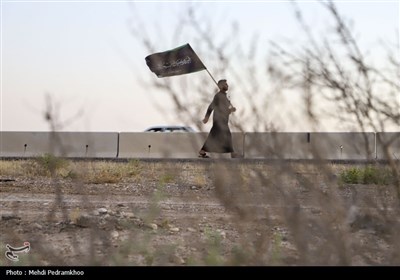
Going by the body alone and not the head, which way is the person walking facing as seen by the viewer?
to the viewer's right

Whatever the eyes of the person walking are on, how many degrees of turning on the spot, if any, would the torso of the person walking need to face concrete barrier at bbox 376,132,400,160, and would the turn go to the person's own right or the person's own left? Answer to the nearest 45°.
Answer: approximately 45° to the person's own left

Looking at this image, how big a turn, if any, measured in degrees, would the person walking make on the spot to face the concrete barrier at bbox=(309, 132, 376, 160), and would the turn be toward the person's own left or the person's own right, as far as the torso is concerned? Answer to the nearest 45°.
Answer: approximately 45° to the person's own left
